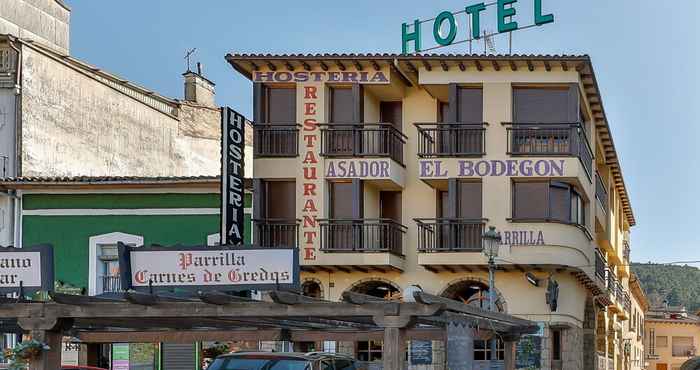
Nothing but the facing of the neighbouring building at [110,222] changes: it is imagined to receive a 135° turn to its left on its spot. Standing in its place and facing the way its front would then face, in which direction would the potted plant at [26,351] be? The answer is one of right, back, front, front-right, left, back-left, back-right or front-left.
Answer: back-right

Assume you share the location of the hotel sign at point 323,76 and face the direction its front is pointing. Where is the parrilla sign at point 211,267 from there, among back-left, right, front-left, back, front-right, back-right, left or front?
front

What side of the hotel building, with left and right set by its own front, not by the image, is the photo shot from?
front

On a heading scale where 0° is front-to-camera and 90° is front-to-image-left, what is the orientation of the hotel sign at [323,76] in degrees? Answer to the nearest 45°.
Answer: approximately 0°

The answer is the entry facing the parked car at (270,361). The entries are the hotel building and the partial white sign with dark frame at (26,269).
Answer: the hotel building

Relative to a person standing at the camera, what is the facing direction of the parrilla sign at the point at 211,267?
facing the viewer

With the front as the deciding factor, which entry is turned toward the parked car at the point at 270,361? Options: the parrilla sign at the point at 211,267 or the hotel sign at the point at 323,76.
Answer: the hotel sign

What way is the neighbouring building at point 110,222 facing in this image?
toward the camera

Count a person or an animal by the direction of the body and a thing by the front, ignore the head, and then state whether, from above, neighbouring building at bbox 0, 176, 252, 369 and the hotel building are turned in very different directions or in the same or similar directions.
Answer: same or similar directions

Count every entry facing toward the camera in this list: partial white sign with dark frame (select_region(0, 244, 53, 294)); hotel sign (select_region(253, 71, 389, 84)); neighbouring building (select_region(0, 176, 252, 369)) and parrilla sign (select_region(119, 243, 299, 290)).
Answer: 4

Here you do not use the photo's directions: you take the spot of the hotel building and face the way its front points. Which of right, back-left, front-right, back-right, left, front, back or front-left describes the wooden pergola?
front

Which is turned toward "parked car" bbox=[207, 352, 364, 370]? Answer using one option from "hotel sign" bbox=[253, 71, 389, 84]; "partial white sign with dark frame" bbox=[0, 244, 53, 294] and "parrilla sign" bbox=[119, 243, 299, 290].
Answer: the hotel sign

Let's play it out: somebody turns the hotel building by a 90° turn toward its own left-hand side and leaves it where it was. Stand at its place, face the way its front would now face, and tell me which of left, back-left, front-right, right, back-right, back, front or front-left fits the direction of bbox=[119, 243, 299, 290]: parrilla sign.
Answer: right

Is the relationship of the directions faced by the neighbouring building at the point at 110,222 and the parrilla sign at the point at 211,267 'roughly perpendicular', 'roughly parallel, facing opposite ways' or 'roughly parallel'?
roughly parallel

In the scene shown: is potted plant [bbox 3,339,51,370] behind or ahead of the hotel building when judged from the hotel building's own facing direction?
ahead

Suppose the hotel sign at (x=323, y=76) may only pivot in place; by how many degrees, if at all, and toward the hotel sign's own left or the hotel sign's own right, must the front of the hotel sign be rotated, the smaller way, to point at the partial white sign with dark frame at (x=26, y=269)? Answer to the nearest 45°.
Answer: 0° — it already faces it
